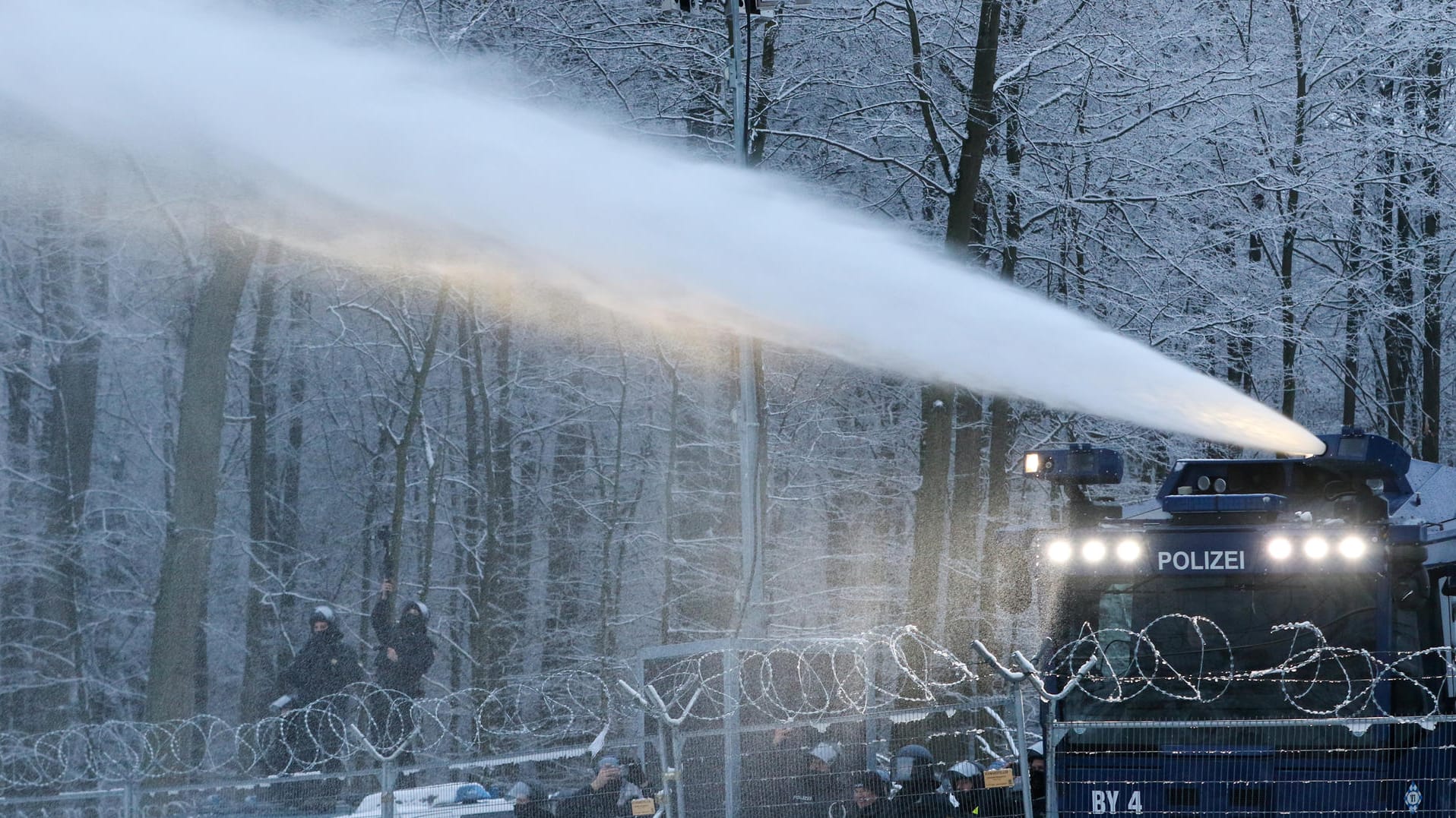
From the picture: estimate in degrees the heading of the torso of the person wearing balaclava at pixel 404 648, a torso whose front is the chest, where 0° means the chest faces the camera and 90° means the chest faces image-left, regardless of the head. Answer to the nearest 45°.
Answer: approximately 45°

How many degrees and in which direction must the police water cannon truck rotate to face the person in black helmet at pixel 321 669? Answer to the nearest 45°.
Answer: approximately 90° to its right

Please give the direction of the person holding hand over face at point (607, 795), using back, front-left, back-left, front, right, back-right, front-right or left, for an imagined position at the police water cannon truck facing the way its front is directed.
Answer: right

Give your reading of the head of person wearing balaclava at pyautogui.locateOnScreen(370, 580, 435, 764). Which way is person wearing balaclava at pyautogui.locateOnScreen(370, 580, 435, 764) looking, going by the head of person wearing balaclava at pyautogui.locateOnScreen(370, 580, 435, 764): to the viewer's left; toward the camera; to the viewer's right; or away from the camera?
toward the camera

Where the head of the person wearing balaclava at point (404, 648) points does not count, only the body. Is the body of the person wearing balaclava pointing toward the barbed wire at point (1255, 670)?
no

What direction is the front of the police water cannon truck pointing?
toward the camera

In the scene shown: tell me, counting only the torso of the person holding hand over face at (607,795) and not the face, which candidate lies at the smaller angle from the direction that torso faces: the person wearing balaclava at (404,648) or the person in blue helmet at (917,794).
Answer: the person in blue helmet

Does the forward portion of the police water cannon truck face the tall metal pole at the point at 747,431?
no

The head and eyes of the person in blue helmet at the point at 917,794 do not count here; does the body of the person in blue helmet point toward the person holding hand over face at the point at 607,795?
no

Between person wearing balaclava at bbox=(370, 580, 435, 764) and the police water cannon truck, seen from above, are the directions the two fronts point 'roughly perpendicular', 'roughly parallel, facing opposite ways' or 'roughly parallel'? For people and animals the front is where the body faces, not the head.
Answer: roughly parallel

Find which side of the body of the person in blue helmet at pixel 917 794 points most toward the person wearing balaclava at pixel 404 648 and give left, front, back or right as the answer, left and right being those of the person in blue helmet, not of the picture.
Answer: right

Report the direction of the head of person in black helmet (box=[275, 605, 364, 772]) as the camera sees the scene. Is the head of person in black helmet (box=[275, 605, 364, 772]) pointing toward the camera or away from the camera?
toward the camera
